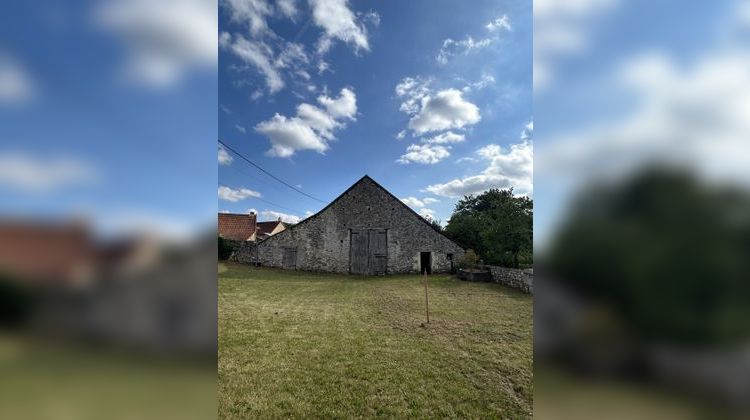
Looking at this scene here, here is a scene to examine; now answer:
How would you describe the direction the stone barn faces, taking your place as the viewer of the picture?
facing the viewer

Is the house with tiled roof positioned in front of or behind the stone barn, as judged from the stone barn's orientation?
behind

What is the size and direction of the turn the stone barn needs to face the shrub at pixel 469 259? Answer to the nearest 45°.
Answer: approximately 45° to its left
